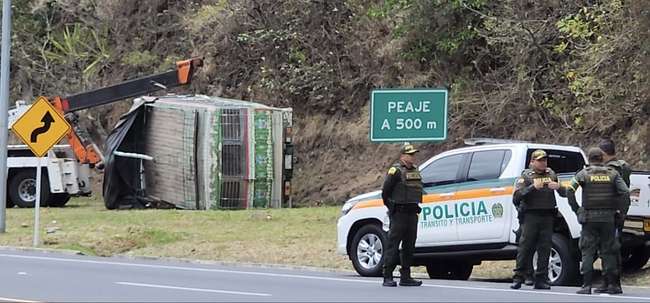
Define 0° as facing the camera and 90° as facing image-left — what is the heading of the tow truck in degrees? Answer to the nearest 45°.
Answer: approximately 90°

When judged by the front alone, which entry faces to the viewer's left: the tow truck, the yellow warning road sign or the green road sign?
the tow truck

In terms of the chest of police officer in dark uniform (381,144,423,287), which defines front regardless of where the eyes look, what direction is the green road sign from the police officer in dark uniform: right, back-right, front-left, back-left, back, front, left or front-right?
back-left
